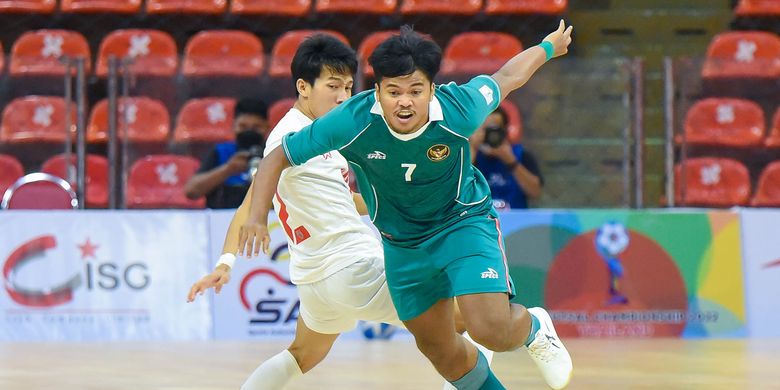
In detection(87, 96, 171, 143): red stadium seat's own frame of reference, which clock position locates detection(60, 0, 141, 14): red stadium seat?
detection(60, 0, 141, 14): red stadium seat is roughly at 6 o'clock from detection(87, 96, 171, 143): red stadium seat.

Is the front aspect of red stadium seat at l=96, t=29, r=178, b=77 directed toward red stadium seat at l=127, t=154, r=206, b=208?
yes

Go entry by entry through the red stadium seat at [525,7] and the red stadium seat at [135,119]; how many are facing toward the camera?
2

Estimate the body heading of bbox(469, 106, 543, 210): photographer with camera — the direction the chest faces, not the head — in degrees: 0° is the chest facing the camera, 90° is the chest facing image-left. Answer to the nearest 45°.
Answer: approximately 0°

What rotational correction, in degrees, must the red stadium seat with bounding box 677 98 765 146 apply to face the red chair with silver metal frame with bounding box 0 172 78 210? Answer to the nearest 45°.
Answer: approximately 90° to its right

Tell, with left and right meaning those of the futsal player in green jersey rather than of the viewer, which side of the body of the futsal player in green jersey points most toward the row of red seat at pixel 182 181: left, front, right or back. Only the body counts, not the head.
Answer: back
